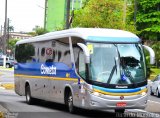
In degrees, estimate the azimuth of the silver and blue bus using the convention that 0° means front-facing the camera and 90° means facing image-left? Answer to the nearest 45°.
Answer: approximately 315°
